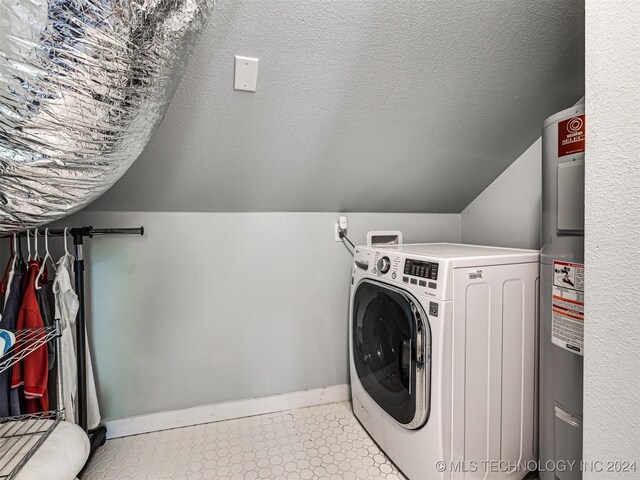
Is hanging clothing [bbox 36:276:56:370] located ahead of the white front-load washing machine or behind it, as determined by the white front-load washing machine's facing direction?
ahead

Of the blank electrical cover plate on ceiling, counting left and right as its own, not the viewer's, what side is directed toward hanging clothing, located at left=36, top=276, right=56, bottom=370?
right

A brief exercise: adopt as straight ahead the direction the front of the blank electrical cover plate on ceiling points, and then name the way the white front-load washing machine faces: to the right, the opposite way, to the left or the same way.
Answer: to the right

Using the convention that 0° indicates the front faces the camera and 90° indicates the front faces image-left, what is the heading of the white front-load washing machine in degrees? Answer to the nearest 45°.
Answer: approximately 45°

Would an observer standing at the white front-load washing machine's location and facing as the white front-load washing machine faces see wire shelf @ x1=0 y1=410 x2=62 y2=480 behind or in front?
in front

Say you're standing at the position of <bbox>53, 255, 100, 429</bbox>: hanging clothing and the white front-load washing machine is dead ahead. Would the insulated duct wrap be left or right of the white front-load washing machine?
right

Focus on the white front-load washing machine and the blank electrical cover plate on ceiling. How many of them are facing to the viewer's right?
0

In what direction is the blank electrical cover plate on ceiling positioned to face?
toward the camera
